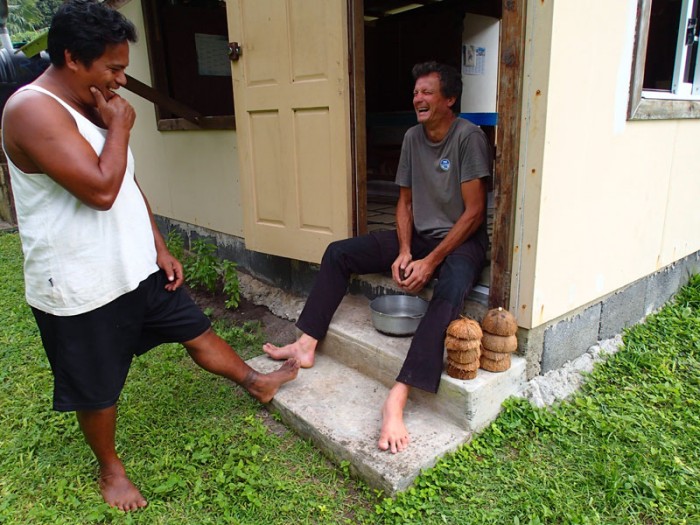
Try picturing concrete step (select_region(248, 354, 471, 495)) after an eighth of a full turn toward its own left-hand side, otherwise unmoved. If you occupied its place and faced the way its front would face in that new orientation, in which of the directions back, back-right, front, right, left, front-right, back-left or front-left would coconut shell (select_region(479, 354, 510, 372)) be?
left

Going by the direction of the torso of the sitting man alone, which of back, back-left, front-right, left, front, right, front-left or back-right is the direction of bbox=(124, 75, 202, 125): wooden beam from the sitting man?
right

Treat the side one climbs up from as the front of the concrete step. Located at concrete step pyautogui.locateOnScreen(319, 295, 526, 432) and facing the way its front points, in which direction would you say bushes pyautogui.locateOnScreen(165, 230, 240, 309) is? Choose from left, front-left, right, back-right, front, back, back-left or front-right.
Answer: right

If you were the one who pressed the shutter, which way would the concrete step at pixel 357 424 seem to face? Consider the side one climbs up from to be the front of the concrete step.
facing the viewer and to the left of the viewer
